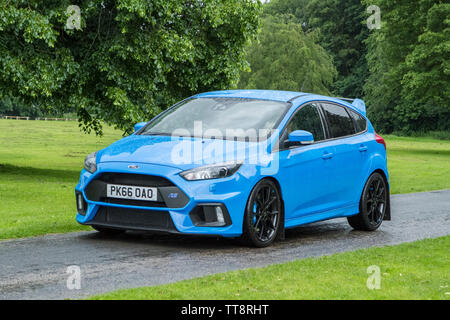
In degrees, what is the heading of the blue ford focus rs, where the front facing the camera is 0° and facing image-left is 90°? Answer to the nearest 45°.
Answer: approximately 45°

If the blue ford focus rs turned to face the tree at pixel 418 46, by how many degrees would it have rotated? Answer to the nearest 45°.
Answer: approximately 135° to its right

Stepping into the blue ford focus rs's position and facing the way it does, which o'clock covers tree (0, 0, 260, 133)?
The tree is roughly at 4 o'clock from the blue ford focus rs.
